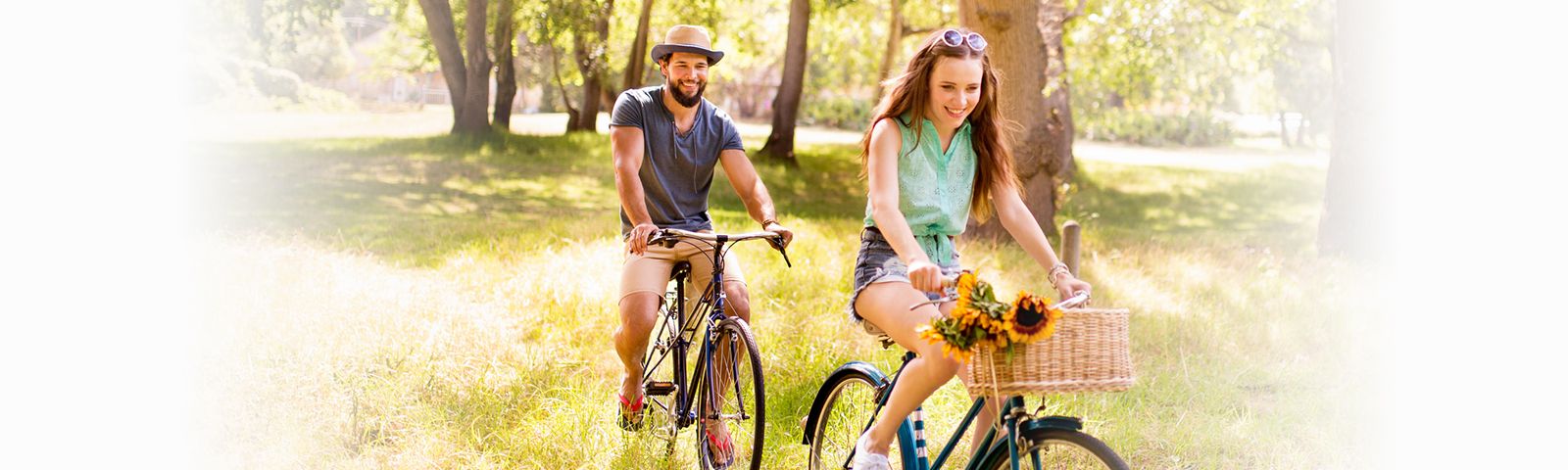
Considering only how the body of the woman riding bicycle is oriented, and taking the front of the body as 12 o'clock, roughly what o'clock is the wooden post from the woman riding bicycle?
The wooden post is roughly at 8 o'clock from the woman riding bicycle.

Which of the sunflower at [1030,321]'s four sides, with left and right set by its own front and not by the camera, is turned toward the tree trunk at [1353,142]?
back

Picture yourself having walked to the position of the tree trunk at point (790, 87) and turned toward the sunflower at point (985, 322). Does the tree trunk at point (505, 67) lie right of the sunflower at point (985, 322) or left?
right

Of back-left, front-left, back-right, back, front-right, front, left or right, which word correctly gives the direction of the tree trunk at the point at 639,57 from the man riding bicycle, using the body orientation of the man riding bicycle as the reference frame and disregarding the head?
back-left

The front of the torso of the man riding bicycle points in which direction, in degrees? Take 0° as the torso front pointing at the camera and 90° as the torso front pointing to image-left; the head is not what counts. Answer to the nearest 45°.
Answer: approximately 315°

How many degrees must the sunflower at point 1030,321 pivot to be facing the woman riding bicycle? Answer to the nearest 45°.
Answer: approximately 135° to its right

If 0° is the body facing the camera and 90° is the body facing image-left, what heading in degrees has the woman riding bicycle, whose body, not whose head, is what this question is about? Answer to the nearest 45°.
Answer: approximately 315°

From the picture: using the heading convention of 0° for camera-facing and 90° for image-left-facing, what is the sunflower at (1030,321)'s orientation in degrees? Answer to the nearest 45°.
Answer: approximately 0°
